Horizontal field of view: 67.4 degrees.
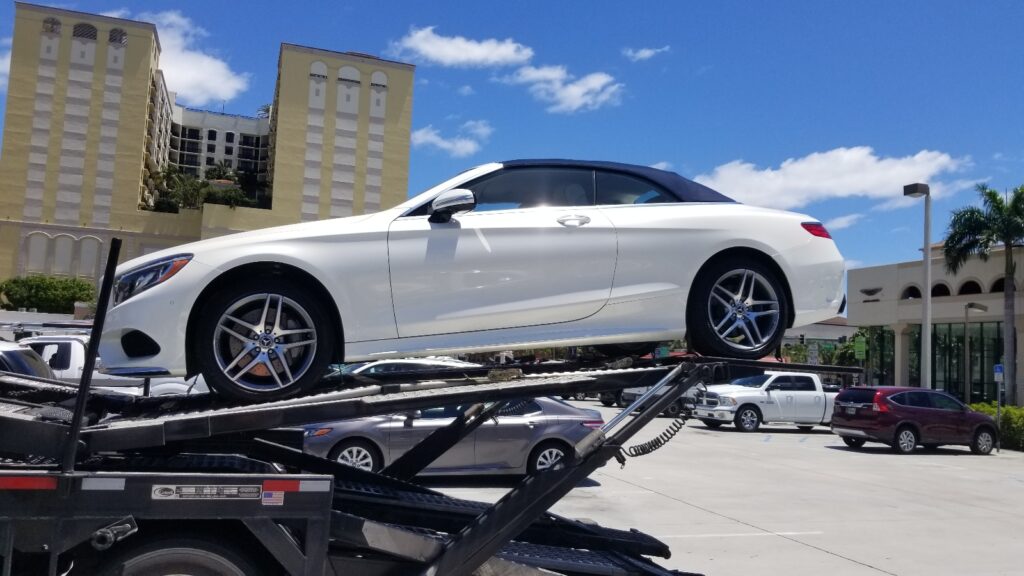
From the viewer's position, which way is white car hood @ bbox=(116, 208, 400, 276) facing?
facing to the left of the viewer

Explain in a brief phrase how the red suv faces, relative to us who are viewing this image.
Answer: facing away from the viewer and to the right of the viewer

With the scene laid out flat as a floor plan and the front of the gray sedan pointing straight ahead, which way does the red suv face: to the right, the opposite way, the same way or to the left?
the opposite way

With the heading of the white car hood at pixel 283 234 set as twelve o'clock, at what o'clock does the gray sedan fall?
The gray sedan is roughly at 4 o'clock from the white car hood.

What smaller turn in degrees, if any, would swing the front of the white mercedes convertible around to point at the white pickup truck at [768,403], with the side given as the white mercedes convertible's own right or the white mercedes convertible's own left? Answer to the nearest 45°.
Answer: approximately 135° to the white mercedes convertible's own right

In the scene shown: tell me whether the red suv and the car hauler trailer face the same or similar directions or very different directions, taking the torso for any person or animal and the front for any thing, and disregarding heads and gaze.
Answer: very different directions

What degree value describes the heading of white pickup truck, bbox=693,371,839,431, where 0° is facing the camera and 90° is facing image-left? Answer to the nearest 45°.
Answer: approximately 45°

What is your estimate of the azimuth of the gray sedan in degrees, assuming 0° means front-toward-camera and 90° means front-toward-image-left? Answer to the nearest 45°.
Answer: approximately 90°

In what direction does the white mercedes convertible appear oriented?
to the viewer's left

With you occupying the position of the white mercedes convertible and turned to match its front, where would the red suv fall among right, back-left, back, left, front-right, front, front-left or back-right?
back-right

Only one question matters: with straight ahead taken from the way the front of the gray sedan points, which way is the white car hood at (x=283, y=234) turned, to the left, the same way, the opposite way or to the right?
the same way

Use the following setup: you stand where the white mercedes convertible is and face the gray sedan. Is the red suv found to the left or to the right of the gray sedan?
right

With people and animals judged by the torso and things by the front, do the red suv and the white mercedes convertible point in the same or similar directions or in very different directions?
very different directions

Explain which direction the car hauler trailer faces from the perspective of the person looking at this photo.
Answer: facing to the left of the viewer

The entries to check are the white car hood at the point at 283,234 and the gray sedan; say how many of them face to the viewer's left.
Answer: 2

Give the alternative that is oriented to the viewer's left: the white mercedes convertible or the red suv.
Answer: the white mercedes convertible
